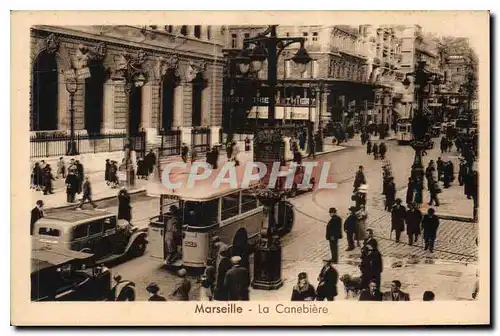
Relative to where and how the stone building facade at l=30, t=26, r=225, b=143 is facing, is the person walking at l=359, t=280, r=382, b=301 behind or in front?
in front

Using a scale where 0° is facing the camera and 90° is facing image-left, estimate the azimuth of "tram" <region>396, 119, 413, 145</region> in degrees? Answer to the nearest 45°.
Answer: approximately 0°

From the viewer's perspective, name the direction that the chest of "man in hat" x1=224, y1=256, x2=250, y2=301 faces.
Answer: away from the camera

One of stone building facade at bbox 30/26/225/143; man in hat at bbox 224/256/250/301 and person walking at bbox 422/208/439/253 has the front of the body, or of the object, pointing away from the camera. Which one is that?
the man in hat

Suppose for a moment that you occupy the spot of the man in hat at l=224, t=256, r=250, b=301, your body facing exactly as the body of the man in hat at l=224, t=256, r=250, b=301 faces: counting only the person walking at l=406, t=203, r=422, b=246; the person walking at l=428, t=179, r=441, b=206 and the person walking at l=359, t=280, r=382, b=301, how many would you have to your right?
3

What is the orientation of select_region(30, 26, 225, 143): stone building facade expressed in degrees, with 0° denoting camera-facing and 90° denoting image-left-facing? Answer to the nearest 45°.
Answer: approximately 315°
